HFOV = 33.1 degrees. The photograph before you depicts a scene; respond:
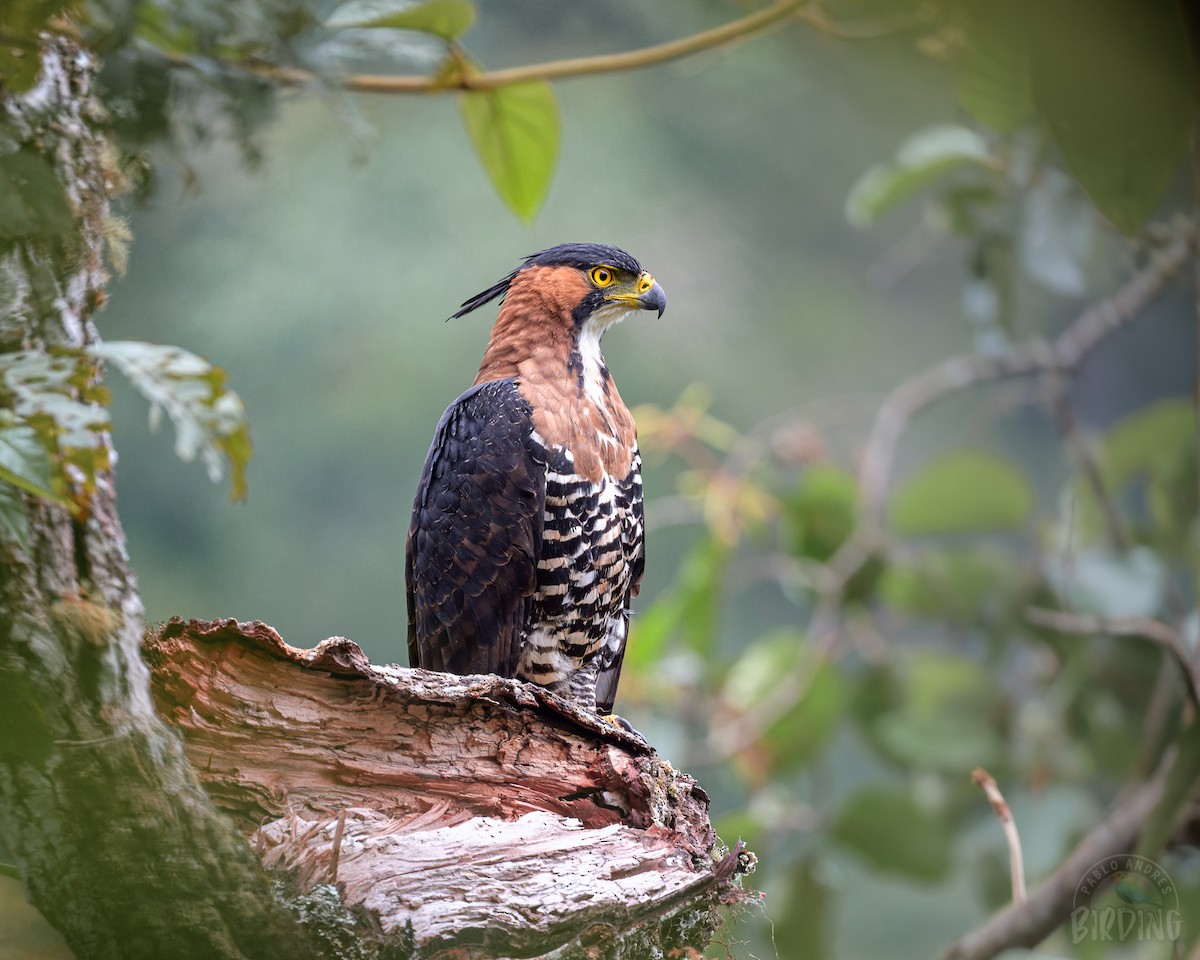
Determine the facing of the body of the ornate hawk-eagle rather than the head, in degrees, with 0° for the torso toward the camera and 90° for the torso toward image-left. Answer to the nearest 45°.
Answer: approximately 315°
